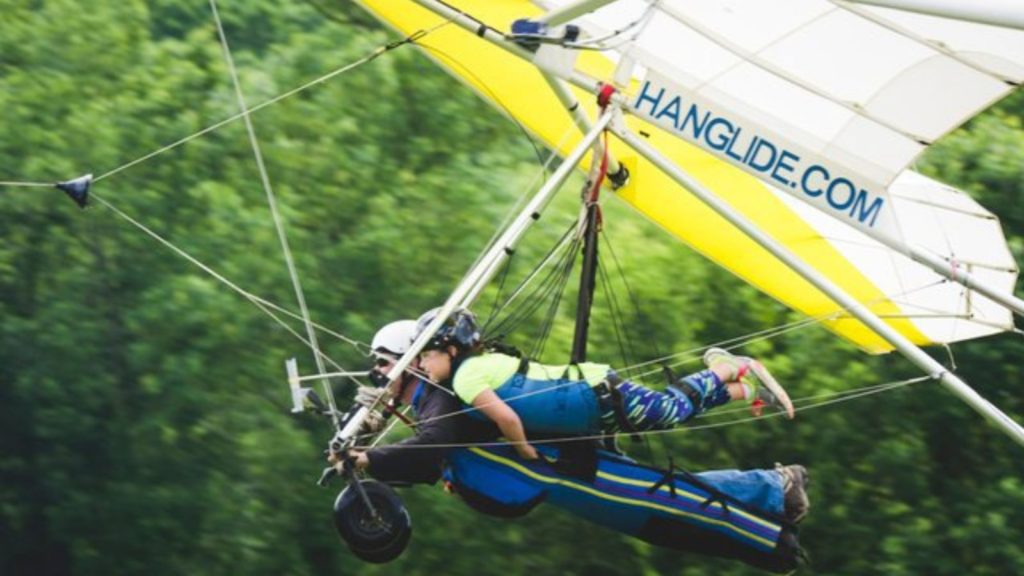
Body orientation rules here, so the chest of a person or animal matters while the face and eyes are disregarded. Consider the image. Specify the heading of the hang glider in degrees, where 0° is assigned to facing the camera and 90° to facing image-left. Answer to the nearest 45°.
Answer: approximately 90°
